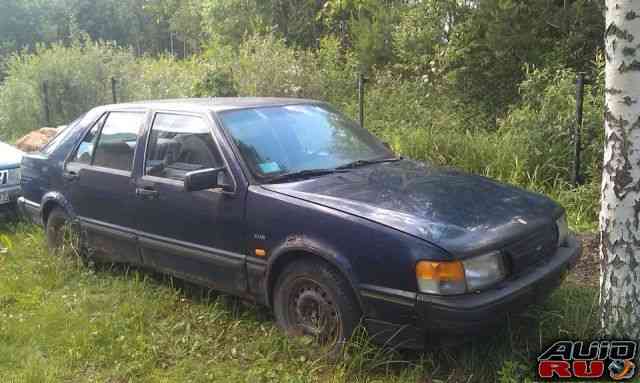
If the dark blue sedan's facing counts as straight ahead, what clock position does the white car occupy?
The white car is roughly at 6 o'clock from the dark blue sedan.

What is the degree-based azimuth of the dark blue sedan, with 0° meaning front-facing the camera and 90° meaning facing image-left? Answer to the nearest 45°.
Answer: approximately 315°

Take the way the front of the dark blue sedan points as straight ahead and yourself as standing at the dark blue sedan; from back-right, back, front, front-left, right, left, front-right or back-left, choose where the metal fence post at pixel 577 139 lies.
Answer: left

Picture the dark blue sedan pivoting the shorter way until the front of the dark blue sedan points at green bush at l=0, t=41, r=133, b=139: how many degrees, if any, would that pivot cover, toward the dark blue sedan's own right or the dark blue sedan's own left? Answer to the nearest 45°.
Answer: approximately 180°

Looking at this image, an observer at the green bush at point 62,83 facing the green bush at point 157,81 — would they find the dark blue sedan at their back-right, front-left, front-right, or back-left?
front-right

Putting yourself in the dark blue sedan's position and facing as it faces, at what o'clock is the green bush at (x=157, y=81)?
The green bush is roughly at 7 o'clock from the dark blue sedan.

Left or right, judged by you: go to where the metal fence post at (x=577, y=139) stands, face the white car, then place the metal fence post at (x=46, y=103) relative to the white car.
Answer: right

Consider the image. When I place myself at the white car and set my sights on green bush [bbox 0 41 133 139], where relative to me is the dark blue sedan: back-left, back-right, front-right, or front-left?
back-right

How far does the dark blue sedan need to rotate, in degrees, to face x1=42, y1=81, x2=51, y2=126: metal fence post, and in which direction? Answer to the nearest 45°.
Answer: approximately 180°
